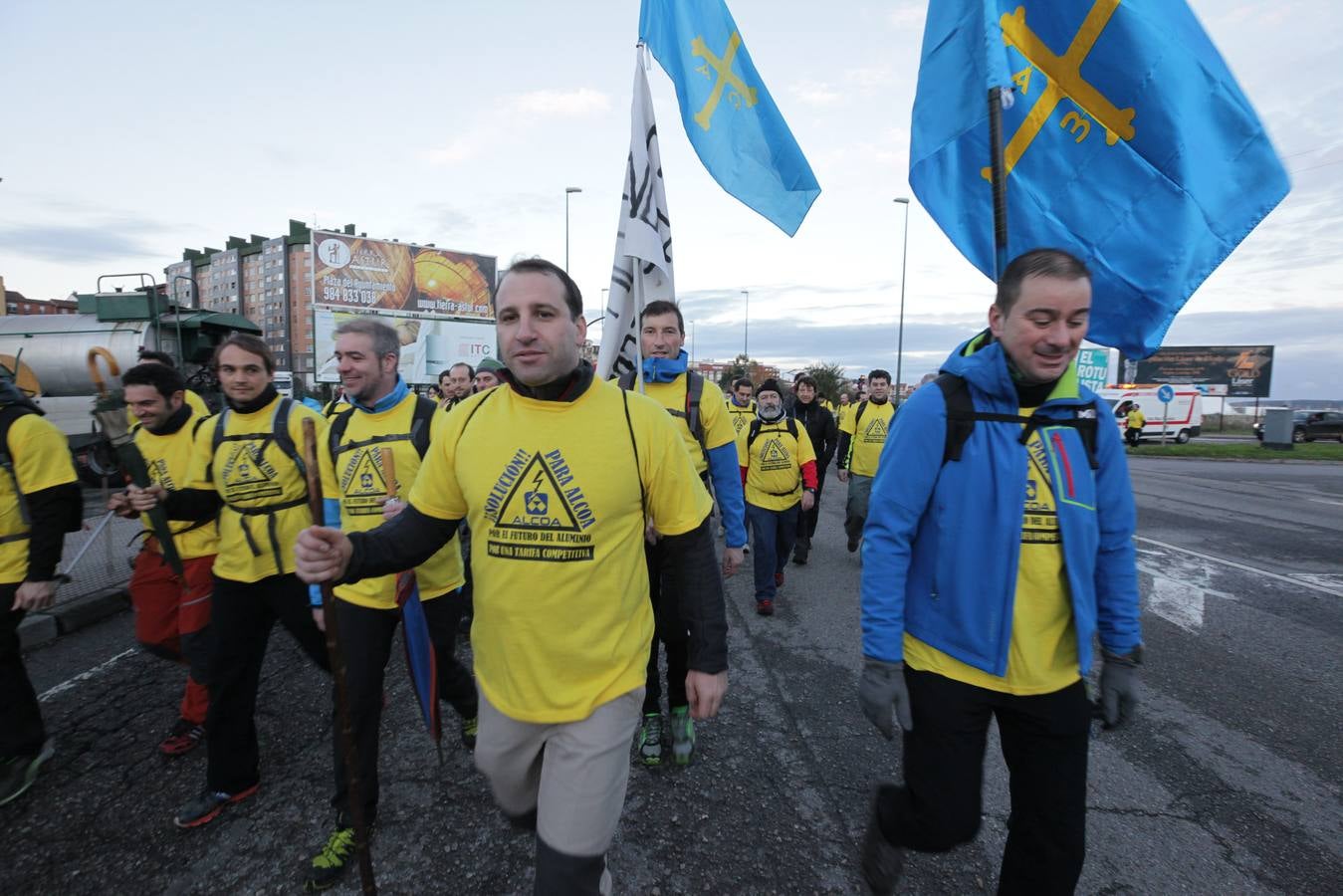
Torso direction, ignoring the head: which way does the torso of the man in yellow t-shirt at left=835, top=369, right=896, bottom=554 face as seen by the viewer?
toward the camera

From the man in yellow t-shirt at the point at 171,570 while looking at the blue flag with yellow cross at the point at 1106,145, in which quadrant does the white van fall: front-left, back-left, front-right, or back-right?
front-left

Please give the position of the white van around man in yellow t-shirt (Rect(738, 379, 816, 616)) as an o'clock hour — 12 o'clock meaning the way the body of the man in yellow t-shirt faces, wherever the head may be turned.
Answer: The white van is roughly at 7 o'clock from the man in yellow t-shirt.

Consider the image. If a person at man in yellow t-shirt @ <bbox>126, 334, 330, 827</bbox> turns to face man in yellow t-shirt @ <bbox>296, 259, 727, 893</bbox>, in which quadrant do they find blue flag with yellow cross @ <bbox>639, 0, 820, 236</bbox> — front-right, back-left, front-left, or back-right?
front-left

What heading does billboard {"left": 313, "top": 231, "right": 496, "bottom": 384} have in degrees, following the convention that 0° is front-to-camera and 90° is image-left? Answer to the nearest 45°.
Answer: approximately 315°

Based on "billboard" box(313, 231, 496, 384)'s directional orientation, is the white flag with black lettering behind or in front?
in front

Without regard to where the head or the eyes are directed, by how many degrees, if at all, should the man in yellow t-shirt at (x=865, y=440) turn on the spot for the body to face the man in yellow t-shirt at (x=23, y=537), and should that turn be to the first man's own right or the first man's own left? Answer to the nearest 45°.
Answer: approximately 45° to the first man's own right

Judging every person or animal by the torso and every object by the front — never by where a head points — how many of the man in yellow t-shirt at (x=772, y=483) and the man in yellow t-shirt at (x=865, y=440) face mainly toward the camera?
2

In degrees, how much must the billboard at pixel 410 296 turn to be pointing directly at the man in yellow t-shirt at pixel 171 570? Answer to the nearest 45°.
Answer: approximately 45° to its right

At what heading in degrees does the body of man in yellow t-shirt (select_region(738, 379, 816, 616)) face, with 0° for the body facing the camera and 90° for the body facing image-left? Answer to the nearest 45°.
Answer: approximately 0°

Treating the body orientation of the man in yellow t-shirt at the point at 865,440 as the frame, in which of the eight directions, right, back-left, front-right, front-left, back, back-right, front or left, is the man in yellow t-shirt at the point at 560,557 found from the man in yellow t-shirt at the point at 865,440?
front
